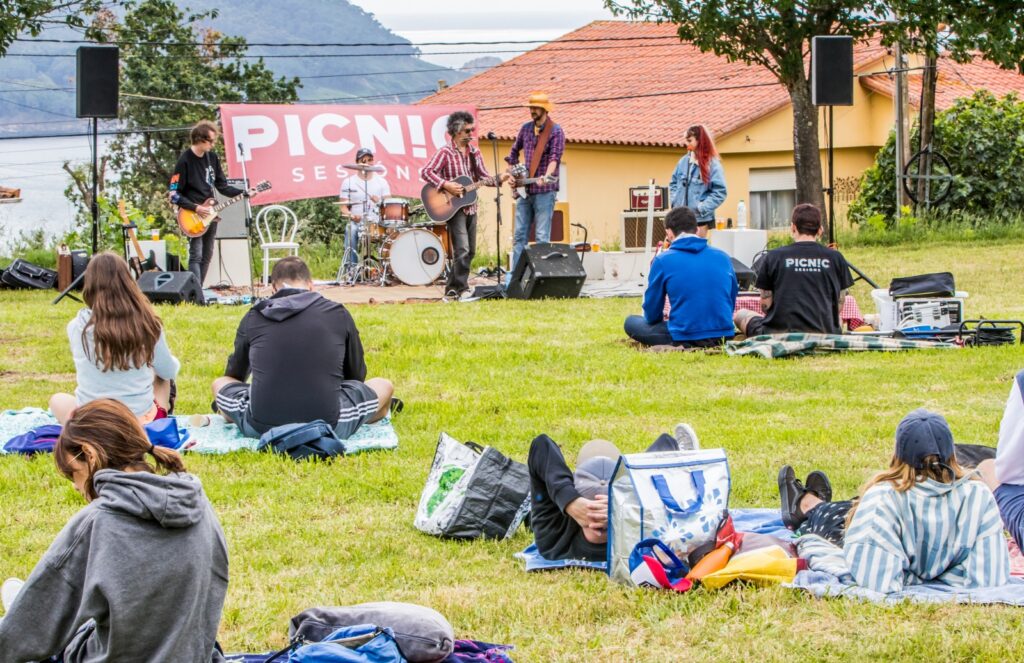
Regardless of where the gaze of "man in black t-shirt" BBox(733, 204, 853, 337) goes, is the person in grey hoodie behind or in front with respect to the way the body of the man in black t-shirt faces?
behind

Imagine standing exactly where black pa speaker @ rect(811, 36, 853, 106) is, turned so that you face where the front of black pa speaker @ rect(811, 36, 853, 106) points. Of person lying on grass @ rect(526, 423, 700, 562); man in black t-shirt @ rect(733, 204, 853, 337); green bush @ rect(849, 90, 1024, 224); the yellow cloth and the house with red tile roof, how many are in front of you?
3

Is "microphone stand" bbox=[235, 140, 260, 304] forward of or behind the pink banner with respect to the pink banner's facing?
forward

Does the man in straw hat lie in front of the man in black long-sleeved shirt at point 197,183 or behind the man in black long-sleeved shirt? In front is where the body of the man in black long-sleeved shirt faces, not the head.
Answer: in front

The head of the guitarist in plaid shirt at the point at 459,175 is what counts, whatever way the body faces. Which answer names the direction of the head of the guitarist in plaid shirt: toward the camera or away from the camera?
toward the camera

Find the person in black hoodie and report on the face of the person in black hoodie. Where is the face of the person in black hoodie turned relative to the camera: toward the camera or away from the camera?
away from the camera

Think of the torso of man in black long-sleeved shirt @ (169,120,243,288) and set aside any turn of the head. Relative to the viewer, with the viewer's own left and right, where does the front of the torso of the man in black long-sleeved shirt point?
facing the viewer and to the right of the viewer

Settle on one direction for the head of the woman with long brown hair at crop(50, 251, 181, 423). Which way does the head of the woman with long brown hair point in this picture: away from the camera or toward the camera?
away from the camera

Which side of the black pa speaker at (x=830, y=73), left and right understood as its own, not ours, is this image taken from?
front

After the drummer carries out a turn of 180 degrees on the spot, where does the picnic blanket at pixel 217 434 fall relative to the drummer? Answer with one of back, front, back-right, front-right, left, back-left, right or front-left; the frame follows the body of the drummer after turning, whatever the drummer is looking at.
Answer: back

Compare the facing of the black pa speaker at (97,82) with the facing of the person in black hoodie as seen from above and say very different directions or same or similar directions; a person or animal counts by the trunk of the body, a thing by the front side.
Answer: very different directions

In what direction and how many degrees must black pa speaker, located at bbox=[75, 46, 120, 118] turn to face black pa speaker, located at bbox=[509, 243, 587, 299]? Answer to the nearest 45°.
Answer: approximately 90° to its left

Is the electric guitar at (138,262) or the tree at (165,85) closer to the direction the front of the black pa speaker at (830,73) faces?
the electric guitar

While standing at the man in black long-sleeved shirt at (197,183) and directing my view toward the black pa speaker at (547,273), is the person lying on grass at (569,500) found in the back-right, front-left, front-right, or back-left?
front-right

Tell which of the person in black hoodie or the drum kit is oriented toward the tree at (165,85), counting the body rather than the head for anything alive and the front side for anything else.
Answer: the person in black hoodie

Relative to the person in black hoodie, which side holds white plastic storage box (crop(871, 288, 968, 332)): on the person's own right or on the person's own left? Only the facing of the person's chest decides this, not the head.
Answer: on the person's own right

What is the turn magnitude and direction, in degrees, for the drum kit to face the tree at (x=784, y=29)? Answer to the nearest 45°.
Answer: approximately 135° to its left

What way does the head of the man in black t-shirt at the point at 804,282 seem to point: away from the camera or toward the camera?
away from the camera

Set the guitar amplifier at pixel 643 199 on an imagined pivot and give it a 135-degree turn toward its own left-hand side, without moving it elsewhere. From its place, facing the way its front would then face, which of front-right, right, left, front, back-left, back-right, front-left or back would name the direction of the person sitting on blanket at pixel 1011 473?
back-right

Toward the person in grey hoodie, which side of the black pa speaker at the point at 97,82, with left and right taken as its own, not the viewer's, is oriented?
front
